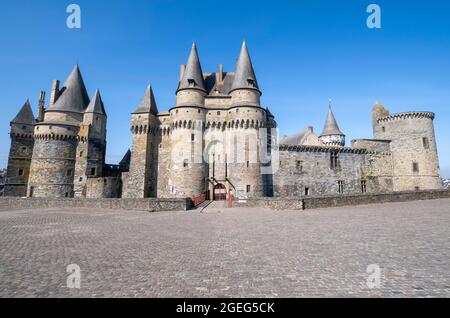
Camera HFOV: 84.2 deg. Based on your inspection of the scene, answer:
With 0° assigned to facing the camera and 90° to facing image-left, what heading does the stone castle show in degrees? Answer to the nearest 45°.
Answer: approximately 0°

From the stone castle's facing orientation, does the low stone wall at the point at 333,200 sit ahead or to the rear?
ahead

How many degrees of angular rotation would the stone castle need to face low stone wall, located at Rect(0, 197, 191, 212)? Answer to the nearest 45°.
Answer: approximately 45° to its right

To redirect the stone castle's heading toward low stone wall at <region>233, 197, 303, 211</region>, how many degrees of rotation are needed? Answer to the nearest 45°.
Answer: approximately 45° to its left
